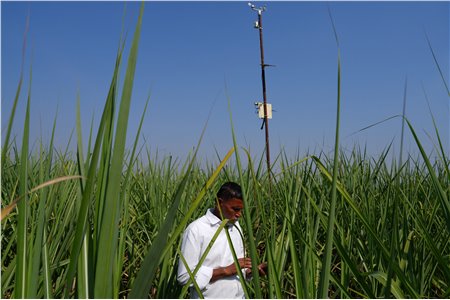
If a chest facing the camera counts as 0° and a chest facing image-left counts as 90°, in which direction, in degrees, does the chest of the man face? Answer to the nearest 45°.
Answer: approximately 315°
